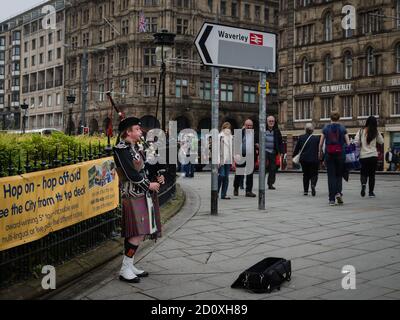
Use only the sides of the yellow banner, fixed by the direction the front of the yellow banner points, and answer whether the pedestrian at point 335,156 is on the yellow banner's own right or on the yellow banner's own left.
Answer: on the yellow banner's own left

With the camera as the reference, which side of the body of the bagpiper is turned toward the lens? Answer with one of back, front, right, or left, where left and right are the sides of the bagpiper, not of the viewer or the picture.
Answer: right

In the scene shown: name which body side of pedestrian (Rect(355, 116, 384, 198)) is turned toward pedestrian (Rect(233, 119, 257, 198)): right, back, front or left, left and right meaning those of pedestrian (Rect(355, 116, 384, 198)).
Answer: left

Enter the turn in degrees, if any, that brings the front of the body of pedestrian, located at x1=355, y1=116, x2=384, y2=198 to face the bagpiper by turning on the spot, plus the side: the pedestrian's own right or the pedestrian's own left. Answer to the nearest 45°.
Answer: approximately 180°

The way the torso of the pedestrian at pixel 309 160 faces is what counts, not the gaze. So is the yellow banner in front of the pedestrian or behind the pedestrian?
behind

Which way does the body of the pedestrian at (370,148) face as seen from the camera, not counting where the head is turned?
away from the camera

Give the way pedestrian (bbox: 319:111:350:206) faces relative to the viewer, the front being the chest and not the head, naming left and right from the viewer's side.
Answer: facing away from the viewer

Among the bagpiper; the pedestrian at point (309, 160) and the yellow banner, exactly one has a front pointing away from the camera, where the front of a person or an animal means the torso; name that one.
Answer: the pedestrian

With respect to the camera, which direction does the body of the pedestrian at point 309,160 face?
away from the camera
